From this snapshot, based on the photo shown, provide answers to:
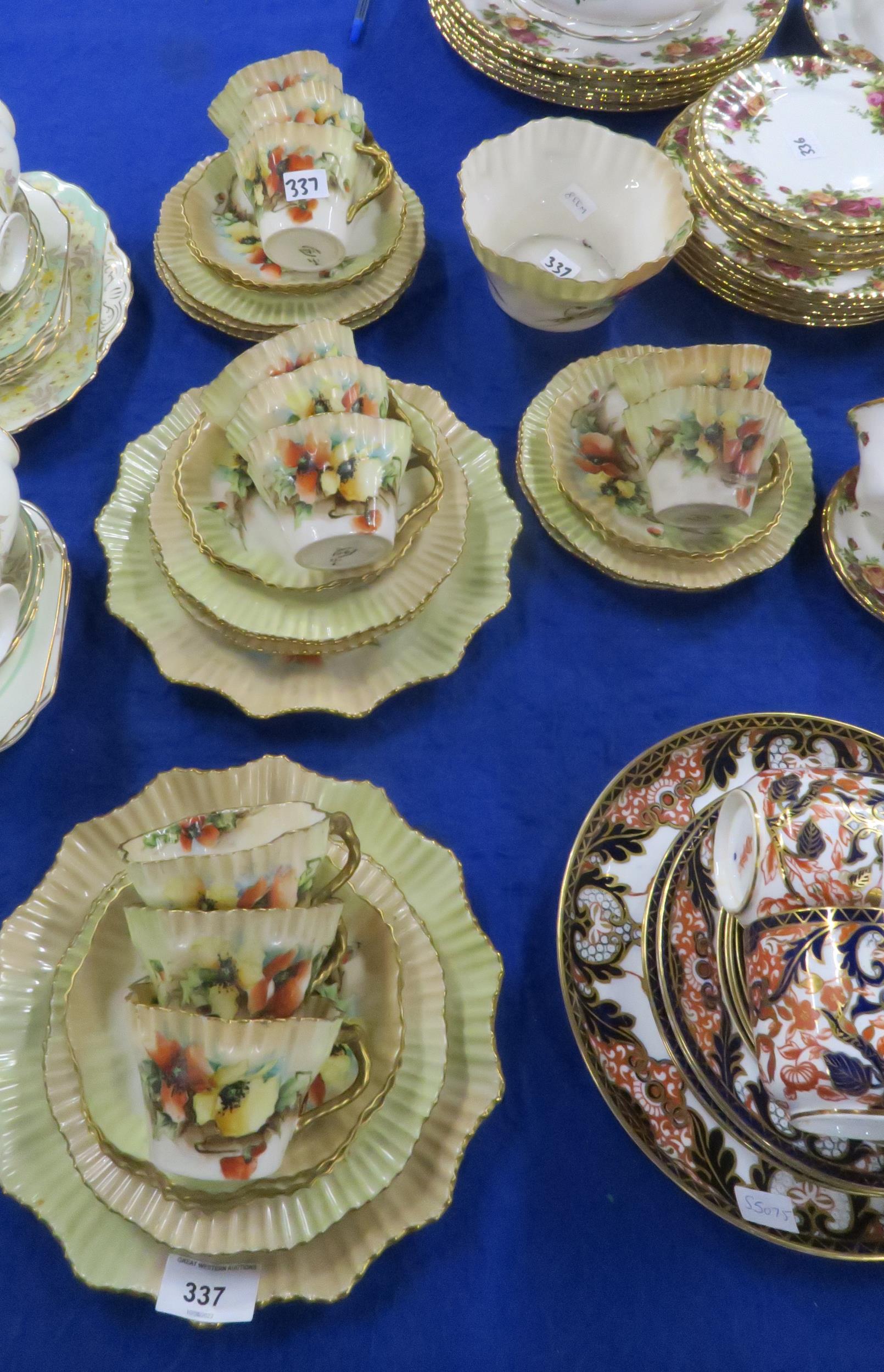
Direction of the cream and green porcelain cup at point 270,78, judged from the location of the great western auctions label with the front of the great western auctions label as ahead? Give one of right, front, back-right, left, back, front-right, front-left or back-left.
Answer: back

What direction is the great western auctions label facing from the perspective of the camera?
toward the camera

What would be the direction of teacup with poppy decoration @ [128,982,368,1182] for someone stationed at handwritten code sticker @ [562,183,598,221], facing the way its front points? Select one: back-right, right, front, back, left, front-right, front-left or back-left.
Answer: front

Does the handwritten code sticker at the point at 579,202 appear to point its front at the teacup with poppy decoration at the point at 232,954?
yes

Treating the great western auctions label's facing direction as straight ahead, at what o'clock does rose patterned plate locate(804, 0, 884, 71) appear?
The rose patterned plate is roughly at 7 o'clock from the great western auctions label.

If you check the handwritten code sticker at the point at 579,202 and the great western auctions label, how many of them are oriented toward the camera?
2
